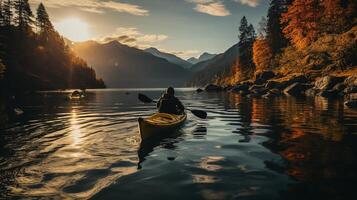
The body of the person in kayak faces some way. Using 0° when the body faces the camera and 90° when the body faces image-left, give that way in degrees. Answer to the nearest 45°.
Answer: approximately 180°

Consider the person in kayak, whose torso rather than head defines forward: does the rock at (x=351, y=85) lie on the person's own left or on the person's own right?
on the person's own right

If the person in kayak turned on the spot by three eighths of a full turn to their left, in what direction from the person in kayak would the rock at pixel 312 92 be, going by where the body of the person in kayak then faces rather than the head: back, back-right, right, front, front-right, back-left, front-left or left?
back

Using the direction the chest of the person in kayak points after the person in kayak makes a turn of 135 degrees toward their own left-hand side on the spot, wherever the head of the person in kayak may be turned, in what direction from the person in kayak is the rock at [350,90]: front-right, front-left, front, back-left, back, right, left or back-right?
back
